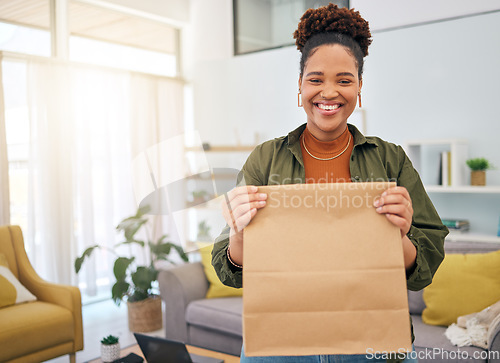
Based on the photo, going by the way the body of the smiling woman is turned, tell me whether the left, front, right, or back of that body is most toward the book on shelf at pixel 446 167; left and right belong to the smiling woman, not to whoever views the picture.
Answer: back

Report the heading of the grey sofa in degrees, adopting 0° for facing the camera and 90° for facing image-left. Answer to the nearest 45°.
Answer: approximately 45°

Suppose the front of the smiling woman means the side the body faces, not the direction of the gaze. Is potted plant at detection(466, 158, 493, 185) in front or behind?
behind

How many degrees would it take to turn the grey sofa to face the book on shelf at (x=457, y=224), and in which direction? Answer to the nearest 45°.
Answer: approximately 135° to its left

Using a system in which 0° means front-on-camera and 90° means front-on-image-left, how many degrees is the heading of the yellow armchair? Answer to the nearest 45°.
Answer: approximately 315°

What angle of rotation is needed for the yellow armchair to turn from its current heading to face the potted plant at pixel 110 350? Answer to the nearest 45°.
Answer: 0° — it already faces it

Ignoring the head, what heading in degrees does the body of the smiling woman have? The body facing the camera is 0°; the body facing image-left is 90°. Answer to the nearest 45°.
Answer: approximately 0°

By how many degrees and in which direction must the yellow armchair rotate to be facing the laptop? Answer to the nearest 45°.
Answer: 0° — it already faces it
